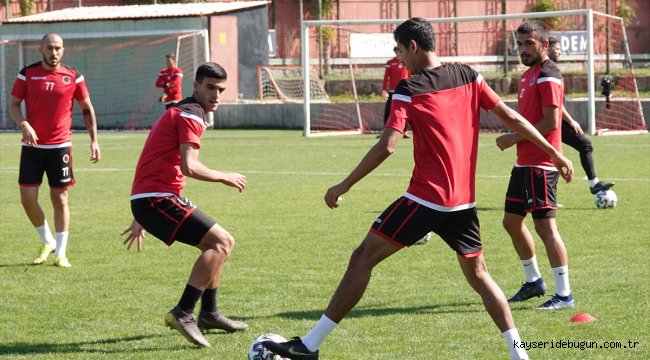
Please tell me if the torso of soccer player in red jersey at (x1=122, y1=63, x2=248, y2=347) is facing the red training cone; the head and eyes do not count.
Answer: yes

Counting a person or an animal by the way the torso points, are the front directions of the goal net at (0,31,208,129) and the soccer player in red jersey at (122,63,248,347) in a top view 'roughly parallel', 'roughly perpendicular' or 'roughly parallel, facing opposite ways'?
roughly perpendicular

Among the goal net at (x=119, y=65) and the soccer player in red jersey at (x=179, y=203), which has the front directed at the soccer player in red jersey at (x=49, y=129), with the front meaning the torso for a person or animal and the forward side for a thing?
the goal net

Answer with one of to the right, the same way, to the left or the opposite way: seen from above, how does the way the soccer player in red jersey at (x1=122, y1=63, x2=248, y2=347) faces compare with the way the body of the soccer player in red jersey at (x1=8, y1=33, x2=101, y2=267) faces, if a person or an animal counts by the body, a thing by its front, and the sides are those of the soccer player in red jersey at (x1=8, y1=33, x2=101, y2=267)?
to the left

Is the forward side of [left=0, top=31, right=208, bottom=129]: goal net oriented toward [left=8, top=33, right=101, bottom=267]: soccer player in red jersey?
yes

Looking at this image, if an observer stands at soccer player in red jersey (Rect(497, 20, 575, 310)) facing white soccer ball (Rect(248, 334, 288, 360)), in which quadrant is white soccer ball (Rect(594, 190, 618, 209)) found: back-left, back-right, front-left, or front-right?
back-right

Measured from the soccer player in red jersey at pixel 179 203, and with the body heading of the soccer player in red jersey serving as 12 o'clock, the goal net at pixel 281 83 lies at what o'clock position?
The goal net is roughly at 9 o'clock from the soccer player in red jersey.

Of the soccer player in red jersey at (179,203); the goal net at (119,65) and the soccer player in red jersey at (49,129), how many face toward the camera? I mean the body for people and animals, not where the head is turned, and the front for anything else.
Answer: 2

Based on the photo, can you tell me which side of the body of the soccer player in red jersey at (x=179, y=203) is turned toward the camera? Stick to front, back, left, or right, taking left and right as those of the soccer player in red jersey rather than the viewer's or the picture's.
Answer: right
